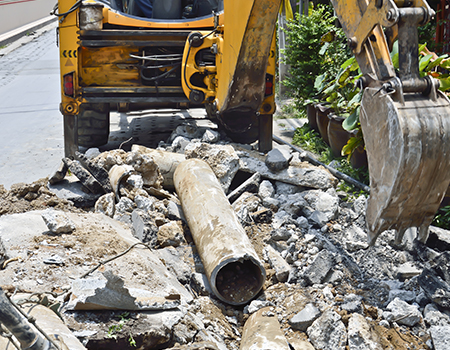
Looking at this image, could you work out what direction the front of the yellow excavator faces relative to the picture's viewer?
facing away from the viewer

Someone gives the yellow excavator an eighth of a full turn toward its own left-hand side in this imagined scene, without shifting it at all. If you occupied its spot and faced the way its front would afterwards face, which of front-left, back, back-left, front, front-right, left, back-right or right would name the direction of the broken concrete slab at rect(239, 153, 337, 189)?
back

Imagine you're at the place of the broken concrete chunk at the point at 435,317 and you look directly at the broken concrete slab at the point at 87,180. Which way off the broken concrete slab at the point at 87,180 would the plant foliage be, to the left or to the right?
right

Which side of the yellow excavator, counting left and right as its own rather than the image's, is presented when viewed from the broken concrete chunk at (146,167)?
back

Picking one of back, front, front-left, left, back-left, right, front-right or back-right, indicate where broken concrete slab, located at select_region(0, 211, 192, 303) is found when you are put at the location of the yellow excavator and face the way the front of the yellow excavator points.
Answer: back

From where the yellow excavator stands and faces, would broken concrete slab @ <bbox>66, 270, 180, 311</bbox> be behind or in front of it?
behind

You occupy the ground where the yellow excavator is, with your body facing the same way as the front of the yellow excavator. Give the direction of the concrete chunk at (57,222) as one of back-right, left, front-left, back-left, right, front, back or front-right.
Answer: back

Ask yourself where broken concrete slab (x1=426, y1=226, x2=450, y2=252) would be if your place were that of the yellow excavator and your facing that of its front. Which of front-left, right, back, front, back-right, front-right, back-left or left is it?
back-right

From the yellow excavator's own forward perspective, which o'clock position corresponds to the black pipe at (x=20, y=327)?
The black pipe is roughly at 6 o'clock from the yellow excavator.

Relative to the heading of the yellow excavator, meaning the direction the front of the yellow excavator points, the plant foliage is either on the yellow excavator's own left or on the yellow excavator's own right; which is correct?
on the yellow excavator's own right

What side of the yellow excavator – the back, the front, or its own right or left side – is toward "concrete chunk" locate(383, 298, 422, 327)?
back

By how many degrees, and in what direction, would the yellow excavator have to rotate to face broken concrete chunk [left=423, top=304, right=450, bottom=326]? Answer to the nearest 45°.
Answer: approximately 135° to its right

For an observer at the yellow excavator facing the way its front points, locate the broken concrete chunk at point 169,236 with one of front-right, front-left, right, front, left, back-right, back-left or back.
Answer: back

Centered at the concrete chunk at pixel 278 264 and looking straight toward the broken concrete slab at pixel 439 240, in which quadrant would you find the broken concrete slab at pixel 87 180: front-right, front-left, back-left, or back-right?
back-left

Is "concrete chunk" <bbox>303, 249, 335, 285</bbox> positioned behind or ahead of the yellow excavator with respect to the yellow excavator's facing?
behind

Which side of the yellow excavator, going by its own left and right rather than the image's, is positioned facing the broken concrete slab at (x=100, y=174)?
back
